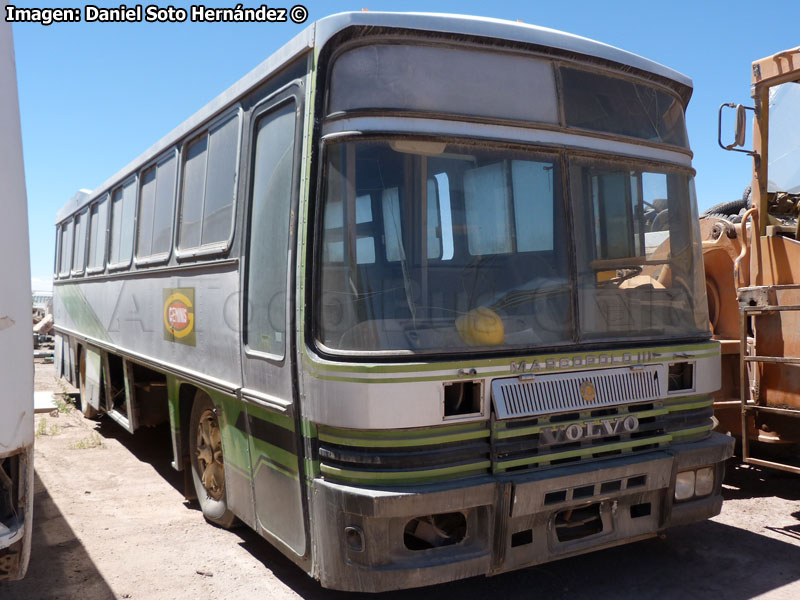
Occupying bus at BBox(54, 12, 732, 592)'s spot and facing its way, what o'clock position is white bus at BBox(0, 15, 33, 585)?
The white bus is roughly at 2 o'clock from the bus.

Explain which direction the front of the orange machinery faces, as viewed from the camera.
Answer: facing away from the viewer and to the left of the viewer

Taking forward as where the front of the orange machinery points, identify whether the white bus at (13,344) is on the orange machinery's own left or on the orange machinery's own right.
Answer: on the orange machinery's own left

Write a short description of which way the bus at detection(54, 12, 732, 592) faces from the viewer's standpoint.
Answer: facing the viewer and to the right of the viewer

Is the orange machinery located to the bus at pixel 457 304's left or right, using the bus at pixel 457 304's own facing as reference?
on its left
